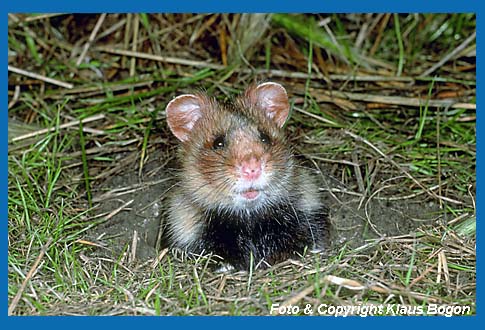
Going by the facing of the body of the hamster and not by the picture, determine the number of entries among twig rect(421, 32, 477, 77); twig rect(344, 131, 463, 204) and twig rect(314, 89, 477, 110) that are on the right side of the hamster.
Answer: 0

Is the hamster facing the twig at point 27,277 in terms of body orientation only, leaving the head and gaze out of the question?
no

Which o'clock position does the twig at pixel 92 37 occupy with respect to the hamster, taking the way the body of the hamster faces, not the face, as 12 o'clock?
The twig is roughly at 5 o'clock from the hamster.

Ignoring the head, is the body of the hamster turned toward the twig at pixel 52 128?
no

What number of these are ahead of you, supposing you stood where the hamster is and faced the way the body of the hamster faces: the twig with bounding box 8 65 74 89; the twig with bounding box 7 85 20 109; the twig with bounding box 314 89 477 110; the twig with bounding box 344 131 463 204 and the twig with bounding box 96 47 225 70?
0

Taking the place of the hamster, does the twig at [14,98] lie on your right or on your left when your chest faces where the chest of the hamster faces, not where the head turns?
on your right

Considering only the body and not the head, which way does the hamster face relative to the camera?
toward the camera

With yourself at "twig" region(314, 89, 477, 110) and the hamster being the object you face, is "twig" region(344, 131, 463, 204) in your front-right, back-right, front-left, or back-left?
front-left

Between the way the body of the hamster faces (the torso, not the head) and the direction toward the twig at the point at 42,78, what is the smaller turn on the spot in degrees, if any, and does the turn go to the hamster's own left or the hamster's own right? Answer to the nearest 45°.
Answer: approximately 135° to the hamster's own right

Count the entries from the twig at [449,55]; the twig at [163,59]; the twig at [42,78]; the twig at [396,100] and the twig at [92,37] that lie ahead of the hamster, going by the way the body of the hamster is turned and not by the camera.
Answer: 0

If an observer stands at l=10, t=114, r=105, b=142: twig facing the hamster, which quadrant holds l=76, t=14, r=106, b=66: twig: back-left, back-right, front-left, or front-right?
back-left

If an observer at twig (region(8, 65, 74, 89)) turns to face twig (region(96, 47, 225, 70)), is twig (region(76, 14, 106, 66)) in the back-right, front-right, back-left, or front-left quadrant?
front-left

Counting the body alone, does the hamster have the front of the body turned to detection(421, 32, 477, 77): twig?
no

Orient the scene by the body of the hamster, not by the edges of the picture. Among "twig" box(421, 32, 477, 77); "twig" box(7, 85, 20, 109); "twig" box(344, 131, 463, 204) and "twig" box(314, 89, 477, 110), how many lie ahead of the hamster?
0
